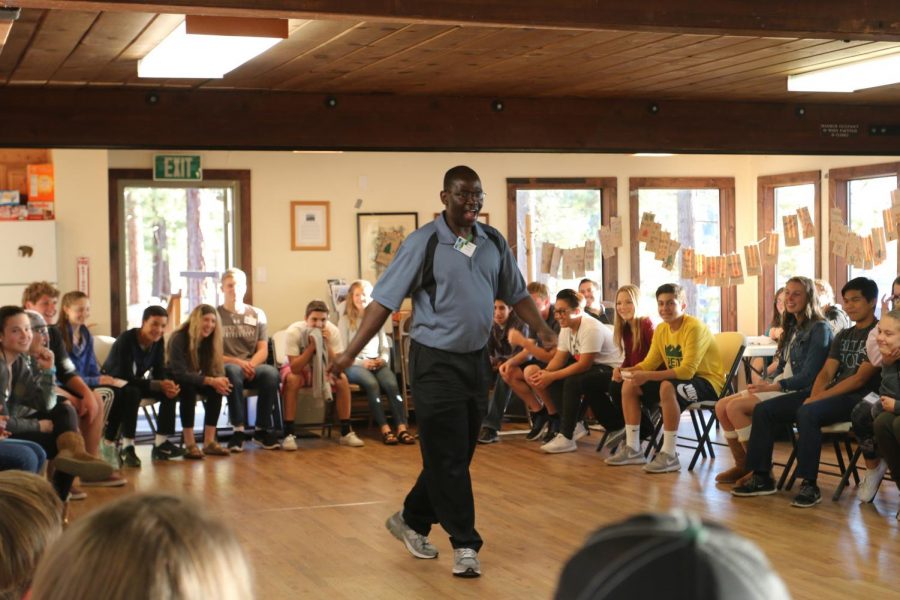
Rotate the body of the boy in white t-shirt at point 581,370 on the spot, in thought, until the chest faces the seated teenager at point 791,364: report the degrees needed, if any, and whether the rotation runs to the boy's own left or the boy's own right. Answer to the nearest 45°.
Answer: approximately 90° to the boy's own left

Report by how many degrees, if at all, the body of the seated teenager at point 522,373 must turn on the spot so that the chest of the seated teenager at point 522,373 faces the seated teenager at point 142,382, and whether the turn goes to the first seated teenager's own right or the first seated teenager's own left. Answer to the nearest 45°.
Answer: approximately 45° to the first seated teenager's own right

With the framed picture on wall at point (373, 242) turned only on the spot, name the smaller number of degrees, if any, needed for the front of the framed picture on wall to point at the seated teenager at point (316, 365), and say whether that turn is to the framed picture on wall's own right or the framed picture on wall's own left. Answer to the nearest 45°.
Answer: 0° — it already faces them

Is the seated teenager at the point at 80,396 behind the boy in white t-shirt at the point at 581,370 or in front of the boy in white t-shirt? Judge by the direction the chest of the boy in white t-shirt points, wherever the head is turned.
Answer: in front

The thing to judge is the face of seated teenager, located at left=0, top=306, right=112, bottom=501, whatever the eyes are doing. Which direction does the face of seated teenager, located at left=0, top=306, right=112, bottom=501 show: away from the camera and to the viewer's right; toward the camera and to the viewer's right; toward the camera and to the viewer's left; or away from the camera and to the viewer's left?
toward the camera and to the viewer's right

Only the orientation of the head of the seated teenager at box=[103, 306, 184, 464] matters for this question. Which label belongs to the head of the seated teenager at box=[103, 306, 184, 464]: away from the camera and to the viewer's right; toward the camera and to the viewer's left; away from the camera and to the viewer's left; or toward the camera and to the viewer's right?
toward the camera and to the viewer's right

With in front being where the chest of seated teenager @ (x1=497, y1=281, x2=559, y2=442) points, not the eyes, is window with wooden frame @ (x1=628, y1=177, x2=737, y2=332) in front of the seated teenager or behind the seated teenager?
behind

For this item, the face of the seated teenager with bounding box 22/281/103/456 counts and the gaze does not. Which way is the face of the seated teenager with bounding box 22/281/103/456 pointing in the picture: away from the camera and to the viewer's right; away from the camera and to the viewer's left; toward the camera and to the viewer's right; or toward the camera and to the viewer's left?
toward the camera and to the viewer's right

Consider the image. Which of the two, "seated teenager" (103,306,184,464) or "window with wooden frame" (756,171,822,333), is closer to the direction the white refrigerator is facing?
the seated teenager

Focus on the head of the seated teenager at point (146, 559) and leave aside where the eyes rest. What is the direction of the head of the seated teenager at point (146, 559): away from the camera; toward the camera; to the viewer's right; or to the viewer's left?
away from the camera

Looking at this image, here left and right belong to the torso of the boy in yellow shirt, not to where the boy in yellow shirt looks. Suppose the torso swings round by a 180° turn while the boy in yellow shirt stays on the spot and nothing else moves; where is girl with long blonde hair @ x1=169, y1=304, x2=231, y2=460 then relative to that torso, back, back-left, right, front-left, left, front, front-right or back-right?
back-left

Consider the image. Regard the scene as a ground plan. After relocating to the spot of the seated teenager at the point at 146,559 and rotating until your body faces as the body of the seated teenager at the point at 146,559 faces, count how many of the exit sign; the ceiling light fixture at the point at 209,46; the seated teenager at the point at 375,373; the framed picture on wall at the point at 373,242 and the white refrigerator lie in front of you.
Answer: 5

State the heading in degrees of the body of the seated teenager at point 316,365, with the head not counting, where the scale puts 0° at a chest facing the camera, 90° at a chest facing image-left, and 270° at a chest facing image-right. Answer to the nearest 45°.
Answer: approximately 0°

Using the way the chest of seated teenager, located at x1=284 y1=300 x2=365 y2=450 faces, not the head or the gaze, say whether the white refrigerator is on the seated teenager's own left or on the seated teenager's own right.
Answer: on the seated teenager's own right

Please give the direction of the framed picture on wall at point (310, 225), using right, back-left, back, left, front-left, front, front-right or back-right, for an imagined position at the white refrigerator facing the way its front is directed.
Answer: left

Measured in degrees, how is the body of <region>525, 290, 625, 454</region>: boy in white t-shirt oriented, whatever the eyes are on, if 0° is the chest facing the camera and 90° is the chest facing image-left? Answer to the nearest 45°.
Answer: approximately 45°

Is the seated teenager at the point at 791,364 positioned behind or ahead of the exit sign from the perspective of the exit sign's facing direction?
ahead
